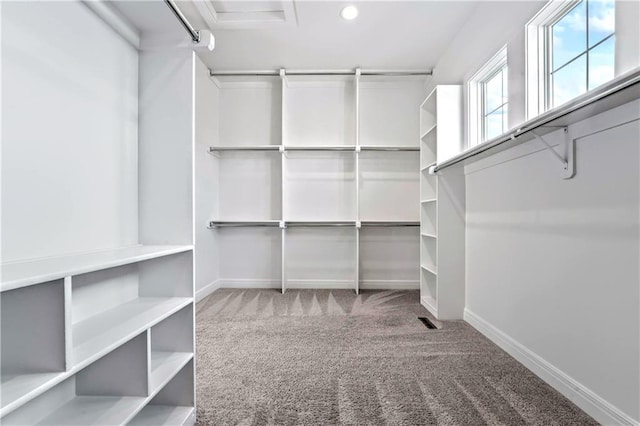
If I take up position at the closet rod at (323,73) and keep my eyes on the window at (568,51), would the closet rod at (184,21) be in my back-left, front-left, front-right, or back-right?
front-right

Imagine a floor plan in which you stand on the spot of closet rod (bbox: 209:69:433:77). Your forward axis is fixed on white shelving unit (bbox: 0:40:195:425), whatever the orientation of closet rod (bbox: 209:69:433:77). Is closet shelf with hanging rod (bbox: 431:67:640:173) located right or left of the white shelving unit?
left

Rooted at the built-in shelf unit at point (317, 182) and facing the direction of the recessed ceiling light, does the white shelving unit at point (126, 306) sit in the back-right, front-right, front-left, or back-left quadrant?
front-right

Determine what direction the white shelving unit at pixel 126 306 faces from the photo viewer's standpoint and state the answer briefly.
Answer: facing the viewer and to the right of the viewer

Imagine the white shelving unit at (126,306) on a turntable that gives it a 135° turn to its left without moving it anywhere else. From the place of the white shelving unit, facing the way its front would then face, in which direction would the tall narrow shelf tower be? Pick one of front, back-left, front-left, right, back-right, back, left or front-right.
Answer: right

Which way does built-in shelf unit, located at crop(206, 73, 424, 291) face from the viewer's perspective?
toward the camera

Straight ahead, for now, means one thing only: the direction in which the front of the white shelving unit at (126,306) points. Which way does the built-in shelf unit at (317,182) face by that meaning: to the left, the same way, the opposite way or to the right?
to the right

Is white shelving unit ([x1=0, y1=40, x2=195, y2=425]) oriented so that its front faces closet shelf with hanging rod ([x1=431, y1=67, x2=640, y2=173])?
yes

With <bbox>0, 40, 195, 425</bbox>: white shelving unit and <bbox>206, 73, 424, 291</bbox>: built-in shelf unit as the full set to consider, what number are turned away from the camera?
0

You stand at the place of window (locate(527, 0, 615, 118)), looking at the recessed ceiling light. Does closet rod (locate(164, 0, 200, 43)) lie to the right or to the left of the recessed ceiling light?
left

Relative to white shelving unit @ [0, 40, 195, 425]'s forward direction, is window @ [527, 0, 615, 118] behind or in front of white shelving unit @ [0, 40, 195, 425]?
in front

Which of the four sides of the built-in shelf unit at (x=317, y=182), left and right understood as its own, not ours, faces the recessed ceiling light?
front

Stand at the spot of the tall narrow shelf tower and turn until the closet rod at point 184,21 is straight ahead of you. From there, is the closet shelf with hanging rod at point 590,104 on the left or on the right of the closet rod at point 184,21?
left
